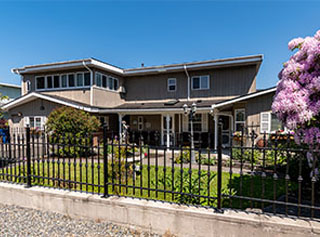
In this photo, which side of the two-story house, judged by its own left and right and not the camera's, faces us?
front

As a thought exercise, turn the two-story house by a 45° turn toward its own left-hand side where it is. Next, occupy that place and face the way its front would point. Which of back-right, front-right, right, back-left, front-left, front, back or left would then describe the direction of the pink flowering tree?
front-right

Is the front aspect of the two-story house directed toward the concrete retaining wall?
yes

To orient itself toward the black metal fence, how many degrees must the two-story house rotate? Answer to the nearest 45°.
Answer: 0° — it already faces it
